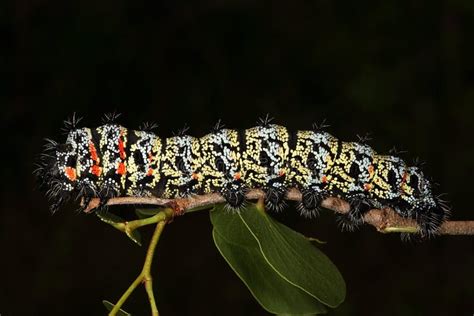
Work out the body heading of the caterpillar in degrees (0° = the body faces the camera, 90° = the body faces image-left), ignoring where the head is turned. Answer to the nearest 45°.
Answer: approximately 90°
